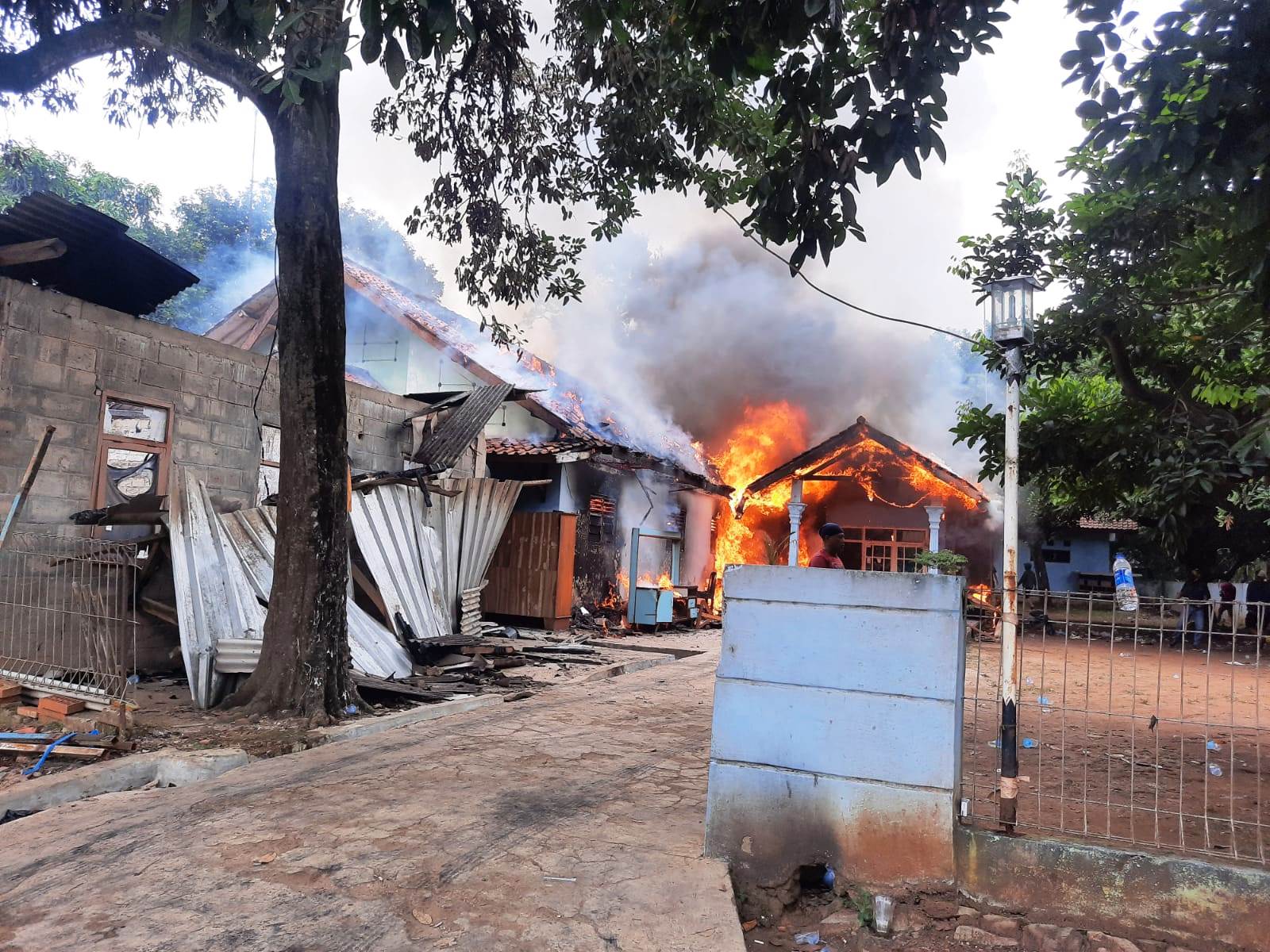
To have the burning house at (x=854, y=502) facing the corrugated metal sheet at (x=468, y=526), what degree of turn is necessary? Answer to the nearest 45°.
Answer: approximately 45° to its right

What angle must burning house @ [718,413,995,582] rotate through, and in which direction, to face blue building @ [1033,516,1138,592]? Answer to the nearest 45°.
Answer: approximately 135° to its left

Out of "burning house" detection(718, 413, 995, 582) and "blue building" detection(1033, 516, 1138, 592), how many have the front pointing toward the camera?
2

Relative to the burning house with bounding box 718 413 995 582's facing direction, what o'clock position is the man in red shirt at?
The man in red shirt is roughly at 12 o'clock from the burning house.

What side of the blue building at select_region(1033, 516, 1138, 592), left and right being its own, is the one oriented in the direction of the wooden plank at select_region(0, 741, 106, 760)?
front

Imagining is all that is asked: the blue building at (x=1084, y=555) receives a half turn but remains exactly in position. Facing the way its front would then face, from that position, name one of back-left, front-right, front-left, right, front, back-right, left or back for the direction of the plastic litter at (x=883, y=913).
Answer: back

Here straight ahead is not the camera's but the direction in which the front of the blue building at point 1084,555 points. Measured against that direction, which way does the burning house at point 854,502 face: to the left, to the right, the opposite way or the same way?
the same way

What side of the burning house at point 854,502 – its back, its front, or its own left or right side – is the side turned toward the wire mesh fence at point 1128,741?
front

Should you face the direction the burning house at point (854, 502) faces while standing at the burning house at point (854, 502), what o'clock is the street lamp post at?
The street lamp post is roughly at 12 o'clock from the burning house.

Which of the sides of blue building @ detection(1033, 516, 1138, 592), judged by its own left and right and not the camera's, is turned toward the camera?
front

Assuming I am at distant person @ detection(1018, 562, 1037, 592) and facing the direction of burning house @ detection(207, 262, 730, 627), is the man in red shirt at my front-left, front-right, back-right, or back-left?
front-left

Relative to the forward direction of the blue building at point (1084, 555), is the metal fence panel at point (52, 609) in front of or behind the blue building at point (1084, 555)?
in front

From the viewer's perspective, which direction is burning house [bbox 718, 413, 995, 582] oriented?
toward the camera

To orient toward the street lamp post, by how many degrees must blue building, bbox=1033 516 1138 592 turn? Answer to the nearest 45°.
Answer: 0° — it already faces it
